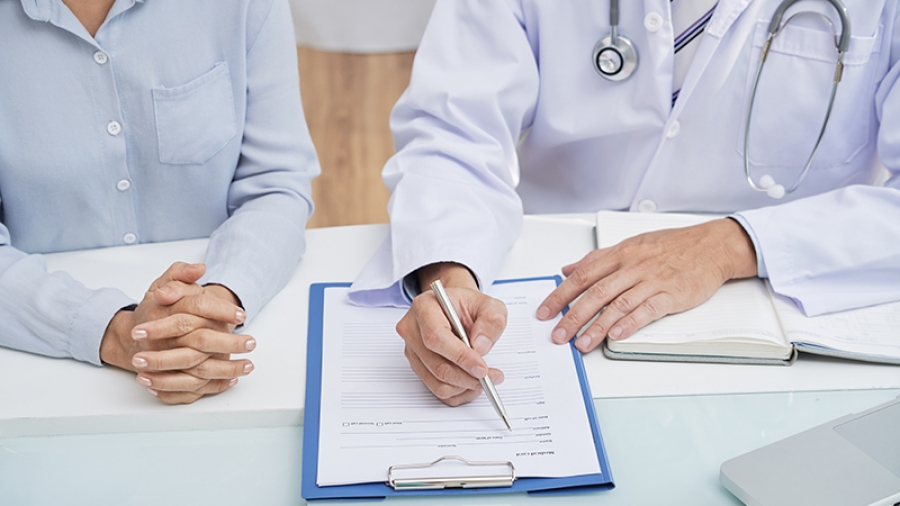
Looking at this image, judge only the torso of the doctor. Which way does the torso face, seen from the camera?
toward the camera

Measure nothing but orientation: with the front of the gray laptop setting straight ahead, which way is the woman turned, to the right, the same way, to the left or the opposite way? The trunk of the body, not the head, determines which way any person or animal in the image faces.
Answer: the opposite way

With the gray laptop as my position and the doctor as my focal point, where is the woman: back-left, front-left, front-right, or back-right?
front-left

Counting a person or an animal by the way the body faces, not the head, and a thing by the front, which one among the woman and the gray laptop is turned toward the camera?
the woman

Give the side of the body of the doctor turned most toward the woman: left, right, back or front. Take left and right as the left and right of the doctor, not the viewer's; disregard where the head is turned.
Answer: right

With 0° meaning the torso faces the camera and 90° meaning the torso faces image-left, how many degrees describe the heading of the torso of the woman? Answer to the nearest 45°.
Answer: approximately 0°

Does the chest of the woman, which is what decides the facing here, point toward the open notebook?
no

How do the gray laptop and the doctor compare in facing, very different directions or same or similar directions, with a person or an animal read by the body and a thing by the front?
very different directions

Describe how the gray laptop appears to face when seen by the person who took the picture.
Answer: facing away from the viewer and to the left of the viewer

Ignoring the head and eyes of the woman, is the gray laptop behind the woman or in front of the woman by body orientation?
in front

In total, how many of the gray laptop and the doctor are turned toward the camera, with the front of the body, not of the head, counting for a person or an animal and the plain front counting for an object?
1

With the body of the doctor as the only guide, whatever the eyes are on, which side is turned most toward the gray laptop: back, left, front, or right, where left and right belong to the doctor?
front

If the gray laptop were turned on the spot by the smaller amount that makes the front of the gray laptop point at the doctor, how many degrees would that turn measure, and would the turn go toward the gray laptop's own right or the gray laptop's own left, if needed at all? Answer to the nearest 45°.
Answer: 0° — it already faces them

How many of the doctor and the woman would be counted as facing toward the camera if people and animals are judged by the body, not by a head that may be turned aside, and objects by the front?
2
